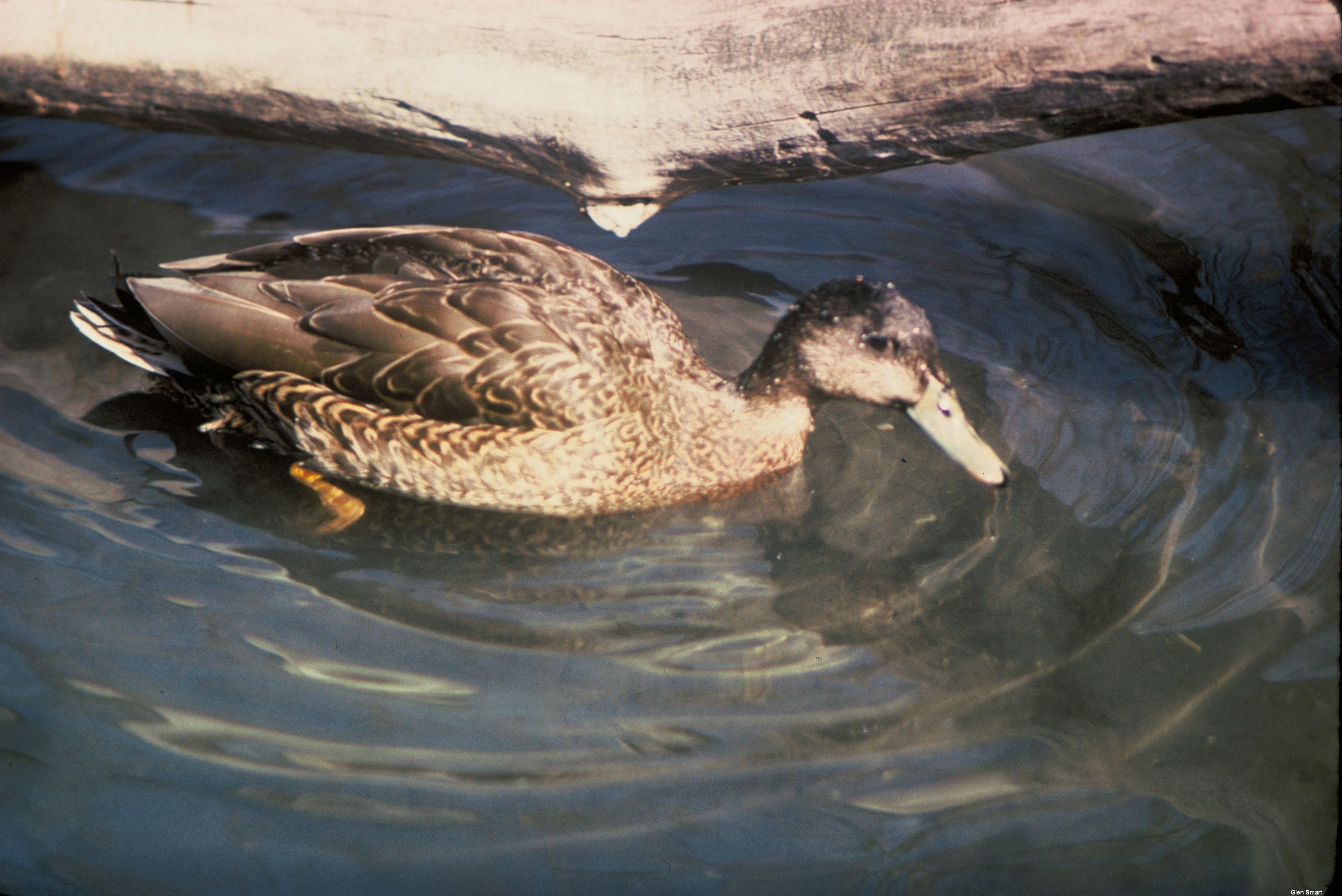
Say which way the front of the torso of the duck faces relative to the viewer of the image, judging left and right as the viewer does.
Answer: facing to the right of the viewer
